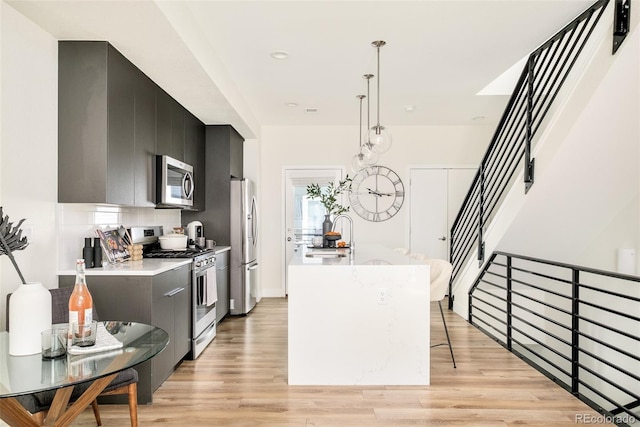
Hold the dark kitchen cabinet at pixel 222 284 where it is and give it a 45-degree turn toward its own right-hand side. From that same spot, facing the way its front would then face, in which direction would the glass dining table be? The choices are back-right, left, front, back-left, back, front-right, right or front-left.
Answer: front-right

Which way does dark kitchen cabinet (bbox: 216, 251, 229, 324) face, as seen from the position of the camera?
facing to the right of the viewer

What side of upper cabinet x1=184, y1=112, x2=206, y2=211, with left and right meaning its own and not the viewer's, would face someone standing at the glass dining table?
right

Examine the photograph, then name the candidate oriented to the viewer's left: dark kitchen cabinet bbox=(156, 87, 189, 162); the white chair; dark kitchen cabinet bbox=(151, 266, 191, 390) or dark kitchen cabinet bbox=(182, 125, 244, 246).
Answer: the white chair

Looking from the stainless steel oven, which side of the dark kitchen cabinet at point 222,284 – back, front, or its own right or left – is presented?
right

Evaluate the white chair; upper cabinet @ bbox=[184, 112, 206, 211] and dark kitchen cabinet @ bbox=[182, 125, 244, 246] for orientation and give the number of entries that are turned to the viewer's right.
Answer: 2

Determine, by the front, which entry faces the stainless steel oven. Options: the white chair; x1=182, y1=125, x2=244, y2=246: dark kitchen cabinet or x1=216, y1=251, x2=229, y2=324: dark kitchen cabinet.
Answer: the white chair

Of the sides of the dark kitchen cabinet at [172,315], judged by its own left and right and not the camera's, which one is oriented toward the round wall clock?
left

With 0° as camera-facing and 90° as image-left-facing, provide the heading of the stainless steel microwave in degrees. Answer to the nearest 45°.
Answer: approximately 315°

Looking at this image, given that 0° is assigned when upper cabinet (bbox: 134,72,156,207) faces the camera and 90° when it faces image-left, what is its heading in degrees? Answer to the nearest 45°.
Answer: approximately 315°

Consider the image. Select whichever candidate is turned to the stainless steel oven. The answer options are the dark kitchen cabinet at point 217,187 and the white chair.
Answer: the white chair

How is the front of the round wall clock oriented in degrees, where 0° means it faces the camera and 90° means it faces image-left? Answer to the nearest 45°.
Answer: approximately 0°
